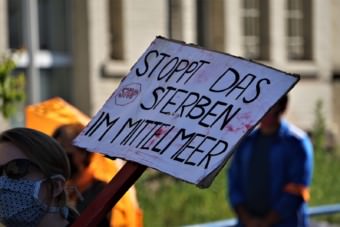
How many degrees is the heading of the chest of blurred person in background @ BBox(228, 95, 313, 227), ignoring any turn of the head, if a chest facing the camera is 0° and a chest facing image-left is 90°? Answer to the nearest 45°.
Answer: approximately 45°

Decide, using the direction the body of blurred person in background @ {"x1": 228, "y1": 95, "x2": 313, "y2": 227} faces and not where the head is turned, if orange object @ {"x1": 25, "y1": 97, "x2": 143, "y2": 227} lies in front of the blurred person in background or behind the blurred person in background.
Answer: in front

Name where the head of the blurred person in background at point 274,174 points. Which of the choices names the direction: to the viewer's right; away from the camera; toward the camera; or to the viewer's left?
toward the camera
